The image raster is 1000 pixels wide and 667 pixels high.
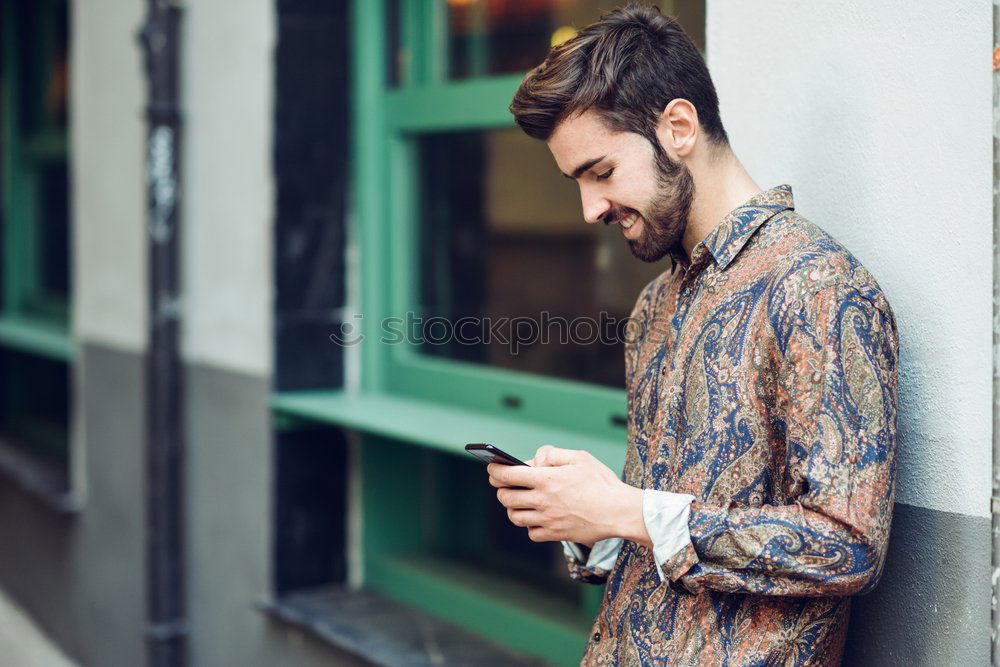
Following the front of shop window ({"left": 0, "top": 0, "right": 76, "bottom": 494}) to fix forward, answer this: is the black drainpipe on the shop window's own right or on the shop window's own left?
on the shop window's own left

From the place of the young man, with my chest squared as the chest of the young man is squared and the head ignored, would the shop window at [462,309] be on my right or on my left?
on my right

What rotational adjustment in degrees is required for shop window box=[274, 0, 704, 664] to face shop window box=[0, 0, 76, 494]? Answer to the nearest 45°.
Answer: approximately 90° to its right

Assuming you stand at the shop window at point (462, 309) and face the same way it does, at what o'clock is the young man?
The young man is roughly at 10 o'clock from the shop window.

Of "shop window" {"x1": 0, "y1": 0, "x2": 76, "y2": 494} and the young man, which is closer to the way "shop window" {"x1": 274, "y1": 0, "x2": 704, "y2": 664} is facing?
the young man

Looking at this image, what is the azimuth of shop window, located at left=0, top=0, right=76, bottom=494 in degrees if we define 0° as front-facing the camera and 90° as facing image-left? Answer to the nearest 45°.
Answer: approximately 45°

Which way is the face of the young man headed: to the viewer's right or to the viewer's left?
to the viewer's left

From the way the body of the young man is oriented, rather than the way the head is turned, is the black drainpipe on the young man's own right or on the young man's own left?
on the young man's own right
